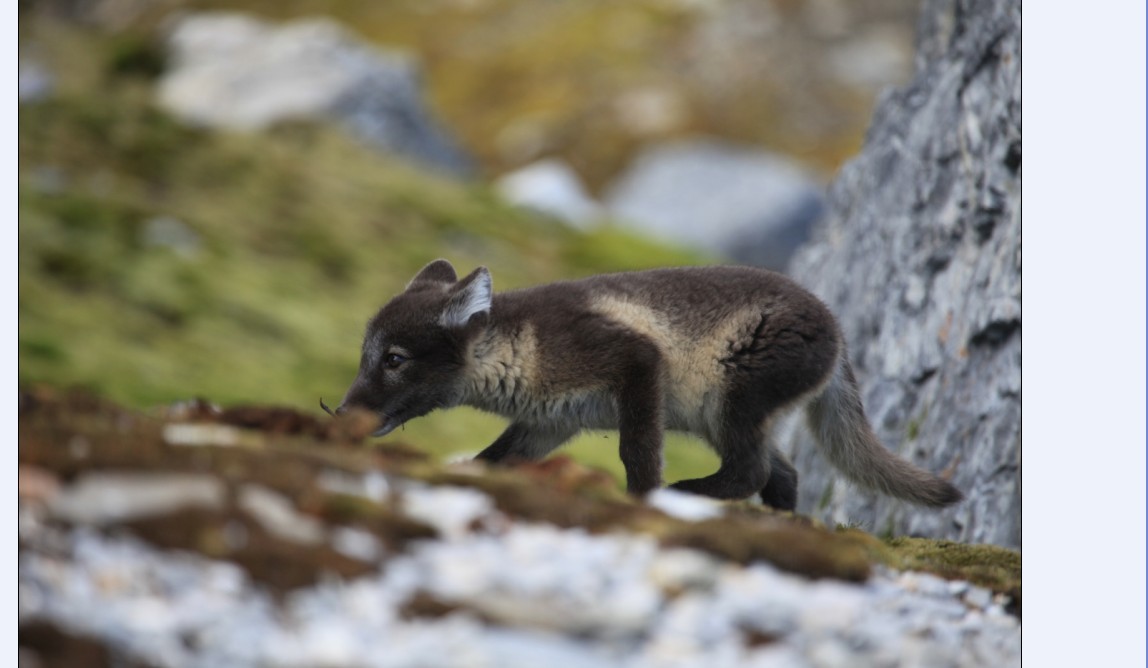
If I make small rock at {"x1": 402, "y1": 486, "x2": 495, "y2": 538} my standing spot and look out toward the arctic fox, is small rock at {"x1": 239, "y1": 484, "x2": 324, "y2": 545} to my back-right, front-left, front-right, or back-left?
back-left

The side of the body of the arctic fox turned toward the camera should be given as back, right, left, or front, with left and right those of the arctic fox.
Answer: left

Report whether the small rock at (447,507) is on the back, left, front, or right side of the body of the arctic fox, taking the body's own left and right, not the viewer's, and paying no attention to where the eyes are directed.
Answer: left

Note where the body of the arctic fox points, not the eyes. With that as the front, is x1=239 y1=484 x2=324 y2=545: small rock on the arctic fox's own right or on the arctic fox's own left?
on the arctic fox's own left
